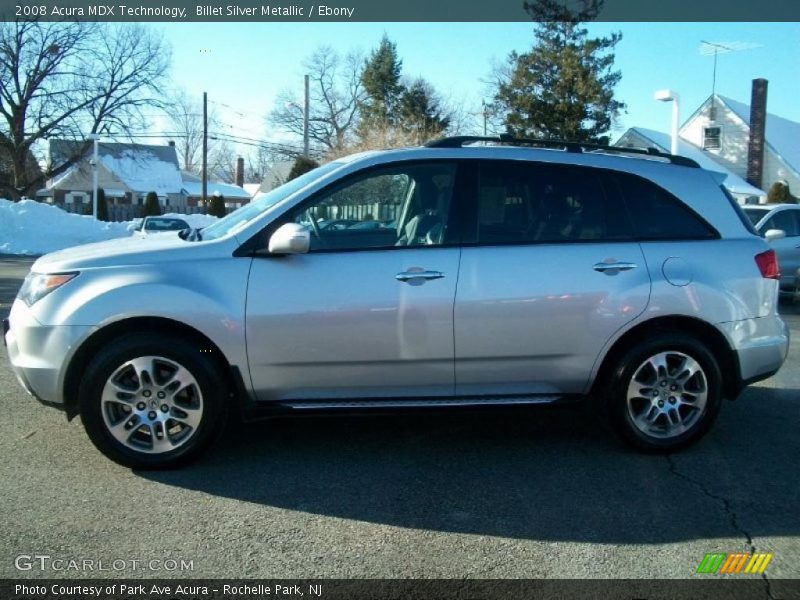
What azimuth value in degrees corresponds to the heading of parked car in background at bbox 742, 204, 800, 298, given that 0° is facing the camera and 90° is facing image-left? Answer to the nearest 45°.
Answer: approximately 45°

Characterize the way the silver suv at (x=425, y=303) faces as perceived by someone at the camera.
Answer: facing to the left of the viewer

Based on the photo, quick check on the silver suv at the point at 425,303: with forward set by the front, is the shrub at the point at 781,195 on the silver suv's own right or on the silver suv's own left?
on the silver suv's own right

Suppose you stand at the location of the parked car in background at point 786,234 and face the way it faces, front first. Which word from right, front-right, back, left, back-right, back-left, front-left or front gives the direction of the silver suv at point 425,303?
front-left

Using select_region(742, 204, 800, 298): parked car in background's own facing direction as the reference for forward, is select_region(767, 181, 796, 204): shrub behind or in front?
behind

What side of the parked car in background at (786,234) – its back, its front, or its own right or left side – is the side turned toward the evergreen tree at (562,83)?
right

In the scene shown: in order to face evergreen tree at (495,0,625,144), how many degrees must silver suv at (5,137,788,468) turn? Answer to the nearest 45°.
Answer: approximately 90° to its right

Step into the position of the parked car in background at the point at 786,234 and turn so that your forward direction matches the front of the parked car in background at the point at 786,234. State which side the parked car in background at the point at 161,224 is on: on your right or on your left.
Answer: on your right

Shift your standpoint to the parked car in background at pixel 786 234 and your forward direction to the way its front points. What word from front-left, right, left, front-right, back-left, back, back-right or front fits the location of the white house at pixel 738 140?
back-right

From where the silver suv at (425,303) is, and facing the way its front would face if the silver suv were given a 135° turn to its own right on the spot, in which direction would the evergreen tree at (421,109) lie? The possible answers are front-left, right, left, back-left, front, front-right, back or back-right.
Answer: front-left

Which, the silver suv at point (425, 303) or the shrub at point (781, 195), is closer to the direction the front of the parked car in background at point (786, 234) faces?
the silver suv

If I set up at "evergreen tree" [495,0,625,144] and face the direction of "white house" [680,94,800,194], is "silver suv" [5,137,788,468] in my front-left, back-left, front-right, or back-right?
back-right

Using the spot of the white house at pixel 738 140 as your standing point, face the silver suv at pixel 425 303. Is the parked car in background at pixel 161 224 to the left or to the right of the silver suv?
right

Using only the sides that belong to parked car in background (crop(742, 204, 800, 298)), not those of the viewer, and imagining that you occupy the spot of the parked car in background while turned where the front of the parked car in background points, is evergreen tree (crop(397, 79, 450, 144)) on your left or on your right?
on your right
